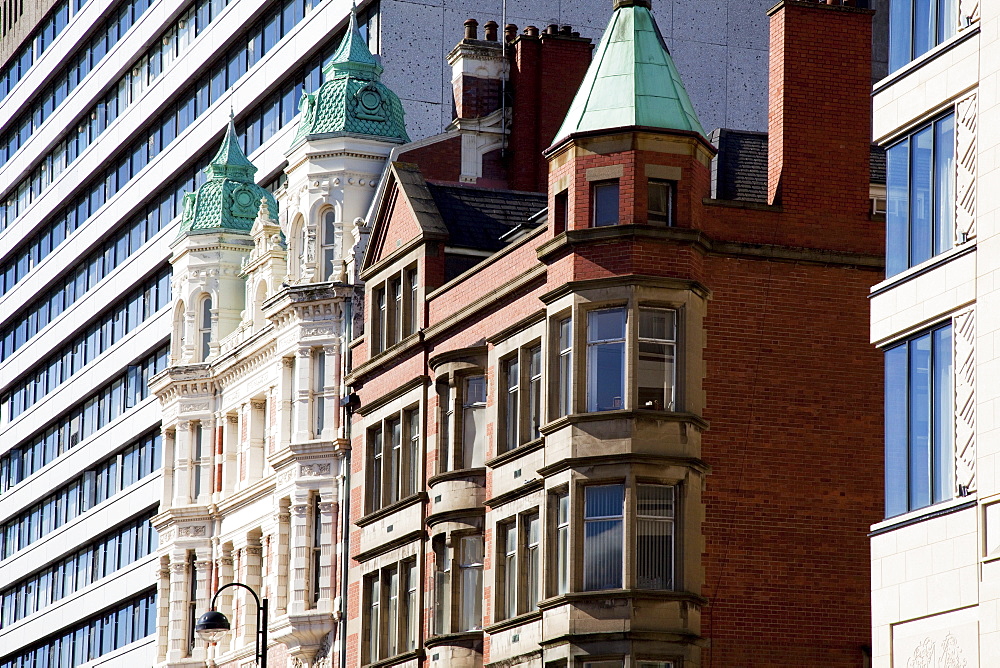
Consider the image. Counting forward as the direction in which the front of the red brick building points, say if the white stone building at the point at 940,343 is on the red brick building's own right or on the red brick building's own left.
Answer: on the red brick building's own left

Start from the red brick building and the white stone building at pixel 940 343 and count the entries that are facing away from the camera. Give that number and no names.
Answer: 0

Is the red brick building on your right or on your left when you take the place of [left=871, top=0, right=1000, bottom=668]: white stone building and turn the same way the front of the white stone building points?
on your right

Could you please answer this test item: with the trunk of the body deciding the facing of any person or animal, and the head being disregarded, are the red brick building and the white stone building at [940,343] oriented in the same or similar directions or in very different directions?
same or similar directions

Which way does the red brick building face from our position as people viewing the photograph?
facing the viewer and to the left of the viewer
